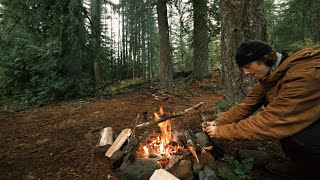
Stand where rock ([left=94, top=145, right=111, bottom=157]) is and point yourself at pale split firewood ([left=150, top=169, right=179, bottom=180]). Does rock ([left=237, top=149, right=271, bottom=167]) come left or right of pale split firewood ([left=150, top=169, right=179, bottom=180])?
left

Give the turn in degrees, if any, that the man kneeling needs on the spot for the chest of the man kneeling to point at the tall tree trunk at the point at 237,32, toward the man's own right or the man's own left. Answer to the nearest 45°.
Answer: approximately 90° to the man's own right

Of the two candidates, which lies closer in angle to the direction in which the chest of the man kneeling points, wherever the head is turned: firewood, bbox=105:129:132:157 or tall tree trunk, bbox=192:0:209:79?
the firewood

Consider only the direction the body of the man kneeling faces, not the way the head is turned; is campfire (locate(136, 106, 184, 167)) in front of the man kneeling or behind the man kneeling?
in front

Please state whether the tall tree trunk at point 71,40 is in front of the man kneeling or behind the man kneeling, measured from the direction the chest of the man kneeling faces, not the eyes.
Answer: in front

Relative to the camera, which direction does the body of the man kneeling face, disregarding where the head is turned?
to the viewer's left

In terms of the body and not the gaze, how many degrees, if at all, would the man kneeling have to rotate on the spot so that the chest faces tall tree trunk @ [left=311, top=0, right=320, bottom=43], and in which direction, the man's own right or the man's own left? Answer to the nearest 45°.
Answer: approximately 90° to the man's own right

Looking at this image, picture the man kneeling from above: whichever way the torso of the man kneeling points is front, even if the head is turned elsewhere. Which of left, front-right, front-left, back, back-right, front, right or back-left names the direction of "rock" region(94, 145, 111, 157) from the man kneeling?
front

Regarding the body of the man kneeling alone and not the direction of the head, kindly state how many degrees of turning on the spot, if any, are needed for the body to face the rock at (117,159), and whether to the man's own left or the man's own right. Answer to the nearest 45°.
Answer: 0° — they already face it

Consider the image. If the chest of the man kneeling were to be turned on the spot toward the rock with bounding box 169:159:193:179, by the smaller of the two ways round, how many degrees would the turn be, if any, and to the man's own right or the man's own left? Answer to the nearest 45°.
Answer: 0° — they already face it

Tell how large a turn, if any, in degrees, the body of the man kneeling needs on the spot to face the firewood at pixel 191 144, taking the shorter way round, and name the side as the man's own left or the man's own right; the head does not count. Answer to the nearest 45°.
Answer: approximately 45° to the man's own right

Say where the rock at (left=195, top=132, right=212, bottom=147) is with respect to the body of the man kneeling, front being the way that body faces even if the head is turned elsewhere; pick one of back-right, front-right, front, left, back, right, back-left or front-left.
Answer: front-right

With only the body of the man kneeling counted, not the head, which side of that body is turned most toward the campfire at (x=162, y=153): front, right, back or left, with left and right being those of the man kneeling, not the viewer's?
front
